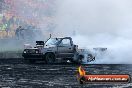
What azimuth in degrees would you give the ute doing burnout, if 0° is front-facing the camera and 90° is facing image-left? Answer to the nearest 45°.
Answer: approximately 45°
